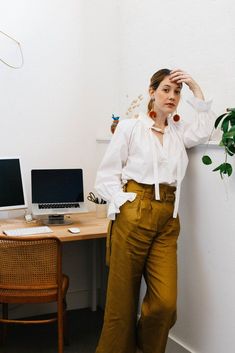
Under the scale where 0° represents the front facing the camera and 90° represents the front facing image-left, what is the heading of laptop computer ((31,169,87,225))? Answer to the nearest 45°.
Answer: approximately 0°

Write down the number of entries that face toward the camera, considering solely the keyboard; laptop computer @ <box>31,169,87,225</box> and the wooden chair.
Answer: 2

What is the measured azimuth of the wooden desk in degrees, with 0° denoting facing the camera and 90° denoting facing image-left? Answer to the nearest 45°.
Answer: approximately 0°

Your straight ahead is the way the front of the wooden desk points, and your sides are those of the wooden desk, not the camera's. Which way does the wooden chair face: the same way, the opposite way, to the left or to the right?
the opposite way

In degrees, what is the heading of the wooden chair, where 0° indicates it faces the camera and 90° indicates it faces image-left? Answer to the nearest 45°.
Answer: approximately 180°

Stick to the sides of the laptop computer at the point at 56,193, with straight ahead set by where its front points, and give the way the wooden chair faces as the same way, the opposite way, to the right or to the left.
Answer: the opposite way

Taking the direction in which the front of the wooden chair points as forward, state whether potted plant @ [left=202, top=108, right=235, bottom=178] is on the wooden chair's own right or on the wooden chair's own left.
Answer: on the wooden chair's own right
